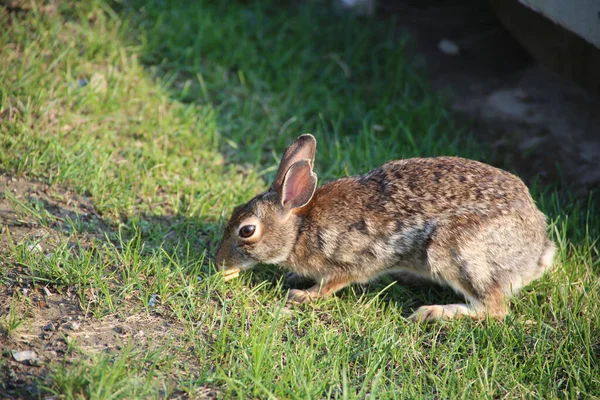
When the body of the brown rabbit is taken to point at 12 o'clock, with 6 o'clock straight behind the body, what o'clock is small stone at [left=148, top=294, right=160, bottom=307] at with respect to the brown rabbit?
The small stone is roughly at 11 o'clock from the brown rabbit.

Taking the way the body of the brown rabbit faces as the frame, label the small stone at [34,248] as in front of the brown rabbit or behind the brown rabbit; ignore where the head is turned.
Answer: in front

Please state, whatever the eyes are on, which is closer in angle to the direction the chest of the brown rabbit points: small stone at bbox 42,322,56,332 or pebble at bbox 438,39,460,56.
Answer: the small stone

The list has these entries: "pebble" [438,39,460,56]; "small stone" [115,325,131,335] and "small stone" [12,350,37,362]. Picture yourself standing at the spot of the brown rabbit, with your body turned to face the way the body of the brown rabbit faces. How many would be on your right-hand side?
1

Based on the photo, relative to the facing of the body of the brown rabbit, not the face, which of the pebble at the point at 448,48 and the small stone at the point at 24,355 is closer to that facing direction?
the small stone

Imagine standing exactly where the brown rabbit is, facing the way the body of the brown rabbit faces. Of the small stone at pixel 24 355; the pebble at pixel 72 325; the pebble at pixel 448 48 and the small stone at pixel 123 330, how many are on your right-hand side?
1

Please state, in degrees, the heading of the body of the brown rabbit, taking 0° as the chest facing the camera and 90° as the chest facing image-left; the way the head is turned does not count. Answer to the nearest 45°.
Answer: approximately 90°

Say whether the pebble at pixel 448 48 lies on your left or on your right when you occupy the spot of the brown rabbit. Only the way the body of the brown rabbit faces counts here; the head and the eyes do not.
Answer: on your right

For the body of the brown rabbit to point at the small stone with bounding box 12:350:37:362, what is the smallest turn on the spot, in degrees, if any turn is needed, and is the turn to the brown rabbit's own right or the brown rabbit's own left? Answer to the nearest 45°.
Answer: approximately 45° to the brown rabbit's own left

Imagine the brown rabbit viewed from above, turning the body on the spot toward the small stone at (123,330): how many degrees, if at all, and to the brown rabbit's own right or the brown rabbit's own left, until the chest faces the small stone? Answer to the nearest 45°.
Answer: approximately 45° to the brown rabbit's own left

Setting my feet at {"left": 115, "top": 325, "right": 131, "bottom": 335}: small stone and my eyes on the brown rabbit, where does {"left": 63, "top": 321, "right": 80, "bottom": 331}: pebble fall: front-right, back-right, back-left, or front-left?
back-left
